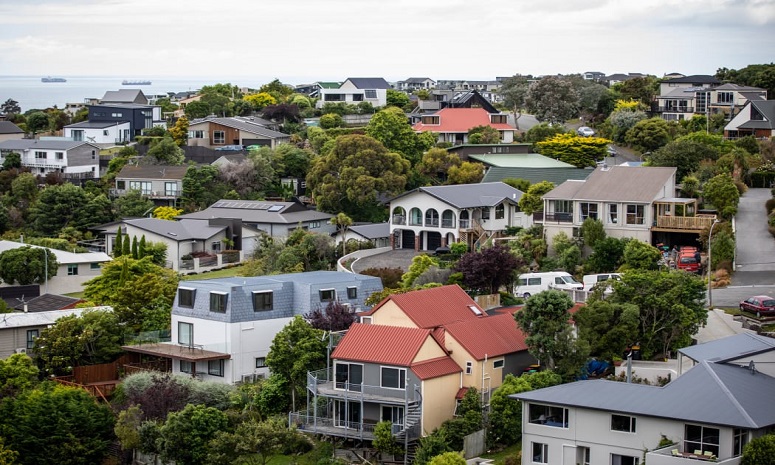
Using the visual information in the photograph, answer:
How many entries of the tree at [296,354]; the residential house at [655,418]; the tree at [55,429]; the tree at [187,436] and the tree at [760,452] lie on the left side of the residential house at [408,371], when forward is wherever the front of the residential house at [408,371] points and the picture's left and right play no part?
2

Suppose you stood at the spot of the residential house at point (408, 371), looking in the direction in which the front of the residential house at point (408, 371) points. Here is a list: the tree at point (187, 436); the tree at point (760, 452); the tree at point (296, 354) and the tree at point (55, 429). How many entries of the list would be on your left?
1

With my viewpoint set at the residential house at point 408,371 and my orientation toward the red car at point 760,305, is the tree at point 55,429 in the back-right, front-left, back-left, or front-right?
back-left

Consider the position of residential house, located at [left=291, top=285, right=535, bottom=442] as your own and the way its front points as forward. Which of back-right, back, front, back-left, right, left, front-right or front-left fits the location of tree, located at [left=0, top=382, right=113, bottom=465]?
front-right

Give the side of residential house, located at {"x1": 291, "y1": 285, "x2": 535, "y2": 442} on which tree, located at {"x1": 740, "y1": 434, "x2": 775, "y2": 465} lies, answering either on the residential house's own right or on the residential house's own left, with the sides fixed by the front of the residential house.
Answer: on the residential house's own left

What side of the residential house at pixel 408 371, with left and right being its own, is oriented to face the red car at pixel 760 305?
back

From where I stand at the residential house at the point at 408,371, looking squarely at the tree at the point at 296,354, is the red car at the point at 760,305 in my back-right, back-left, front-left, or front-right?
back-right

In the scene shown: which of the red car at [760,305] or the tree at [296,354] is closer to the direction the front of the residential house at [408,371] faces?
the tree

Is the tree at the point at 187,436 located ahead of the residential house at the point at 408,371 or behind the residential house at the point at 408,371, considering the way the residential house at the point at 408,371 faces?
ahead

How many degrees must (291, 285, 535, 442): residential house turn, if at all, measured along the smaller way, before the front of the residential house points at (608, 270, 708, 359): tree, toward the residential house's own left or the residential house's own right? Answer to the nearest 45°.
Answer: approximately 135° to the residential house's own left

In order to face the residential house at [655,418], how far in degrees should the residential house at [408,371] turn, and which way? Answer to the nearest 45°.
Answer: approximately 90° to its left
